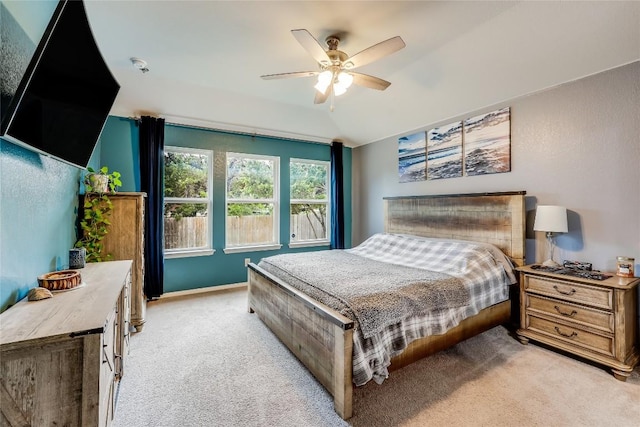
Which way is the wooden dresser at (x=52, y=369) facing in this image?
to the viewer's right

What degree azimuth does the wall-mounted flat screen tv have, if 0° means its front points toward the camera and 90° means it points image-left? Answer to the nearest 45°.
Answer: approximately 315°

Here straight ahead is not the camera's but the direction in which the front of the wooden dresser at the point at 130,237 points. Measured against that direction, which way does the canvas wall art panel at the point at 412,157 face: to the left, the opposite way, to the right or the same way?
the opposite way

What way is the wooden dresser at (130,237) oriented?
to the viewer's right

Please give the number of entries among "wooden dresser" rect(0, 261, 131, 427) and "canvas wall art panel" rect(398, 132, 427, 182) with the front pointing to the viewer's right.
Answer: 1

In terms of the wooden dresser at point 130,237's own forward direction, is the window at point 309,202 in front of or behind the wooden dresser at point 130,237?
in front

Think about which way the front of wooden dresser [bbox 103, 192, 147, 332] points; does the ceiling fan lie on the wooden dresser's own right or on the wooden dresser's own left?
on the wooden dresser's own right

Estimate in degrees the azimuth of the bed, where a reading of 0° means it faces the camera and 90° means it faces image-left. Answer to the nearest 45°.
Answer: approximately 45°

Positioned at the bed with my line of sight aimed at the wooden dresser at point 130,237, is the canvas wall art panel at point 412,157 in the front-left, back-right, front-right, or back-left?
back-right

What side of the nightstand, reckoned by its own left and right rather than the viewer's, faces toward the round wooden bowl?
front

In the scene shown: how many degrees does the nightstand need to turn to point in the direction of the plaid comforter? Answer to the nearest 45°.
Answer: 0° — it already faces it

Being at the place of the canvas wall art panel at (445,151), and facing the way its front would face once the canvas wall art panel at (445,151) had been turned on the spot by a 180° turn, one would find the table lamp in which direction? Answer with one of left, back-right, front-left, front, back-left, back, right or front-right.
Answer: right

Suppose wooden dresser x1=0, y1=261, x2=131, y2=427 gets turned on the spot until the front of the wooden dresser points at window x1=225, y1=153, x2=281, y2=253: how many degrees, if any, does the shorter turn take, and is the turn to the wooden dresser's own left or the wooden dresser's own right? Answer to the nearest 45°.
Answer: approximately 45° to the wooden dresser's own left

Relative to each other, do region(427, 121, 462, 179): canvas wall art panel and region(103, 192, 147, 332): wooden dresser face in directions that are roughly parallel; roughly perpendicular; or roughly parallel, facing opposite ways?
roughly parallel, facing opposite ways
